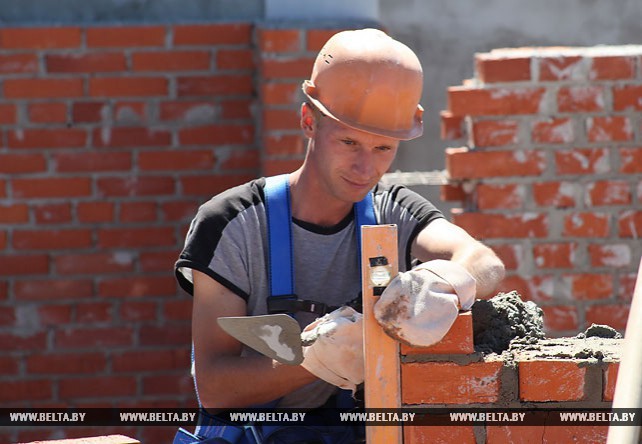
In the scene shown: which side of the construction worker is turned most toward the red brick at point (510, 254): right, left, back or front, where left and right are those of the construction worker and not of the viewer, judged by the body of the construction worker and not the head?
left

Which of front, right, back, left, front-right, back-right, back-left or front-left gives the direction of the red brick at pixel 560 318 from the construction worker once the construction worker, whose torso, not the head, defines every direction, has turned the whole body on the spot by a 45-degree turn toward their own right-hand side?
back-left

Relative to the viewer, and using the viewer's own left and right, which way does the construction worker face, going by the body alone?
facing the viewer and to the right of the viewer

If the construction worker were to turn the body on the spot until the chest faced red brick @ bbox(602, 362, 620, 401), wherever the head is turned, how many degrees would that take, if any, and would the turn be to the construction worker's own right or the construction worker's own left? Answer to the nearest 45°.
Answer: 0° — they already face it

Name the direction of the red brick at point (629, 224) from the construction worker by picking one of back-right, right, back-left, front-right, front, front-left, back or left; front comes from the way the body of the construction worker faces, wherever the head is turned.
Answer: left

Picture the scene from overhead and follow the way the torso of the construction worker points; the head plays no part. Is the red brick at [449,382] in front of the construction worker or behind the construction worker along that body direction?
in front

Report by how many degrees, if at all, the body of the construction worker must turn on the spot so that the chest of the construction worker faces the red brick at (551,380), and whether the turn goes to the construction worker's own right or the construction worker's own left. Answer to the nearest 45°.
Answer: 0° — they already face it

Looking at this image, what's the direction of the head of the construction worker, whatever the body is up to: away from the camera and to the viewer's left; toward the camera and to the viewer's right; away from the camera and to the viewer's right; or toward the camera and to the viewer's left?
toward the camera and to the viewer's right

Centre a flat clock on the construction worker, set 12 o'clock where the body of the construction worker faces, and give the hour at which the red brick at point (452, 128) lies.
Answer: The red brick is roughly at 8 o'clock from the construction worker.
